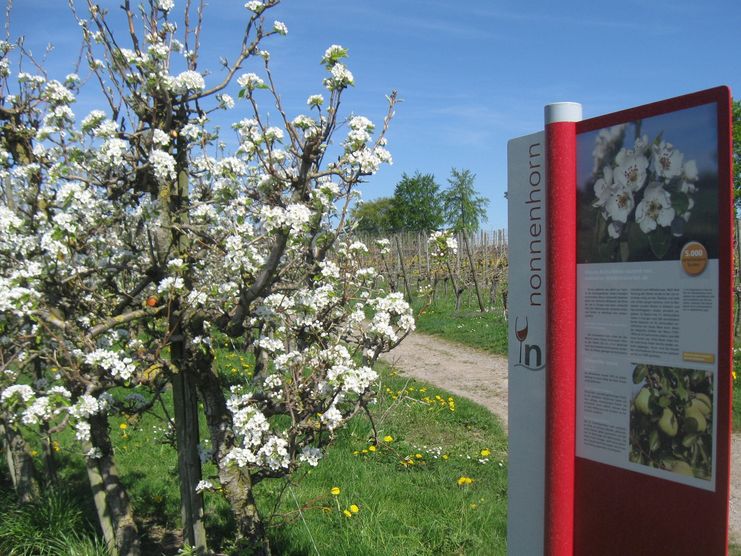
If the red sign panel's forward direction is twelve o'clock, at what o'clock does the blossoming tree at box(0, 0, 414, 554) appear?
The blossoming tree is roughly at 2 o'clock from the red sign panel.

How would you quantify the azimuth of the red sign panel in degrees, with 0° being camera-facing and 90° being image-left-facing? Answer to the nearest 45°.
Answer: approximately 45°
